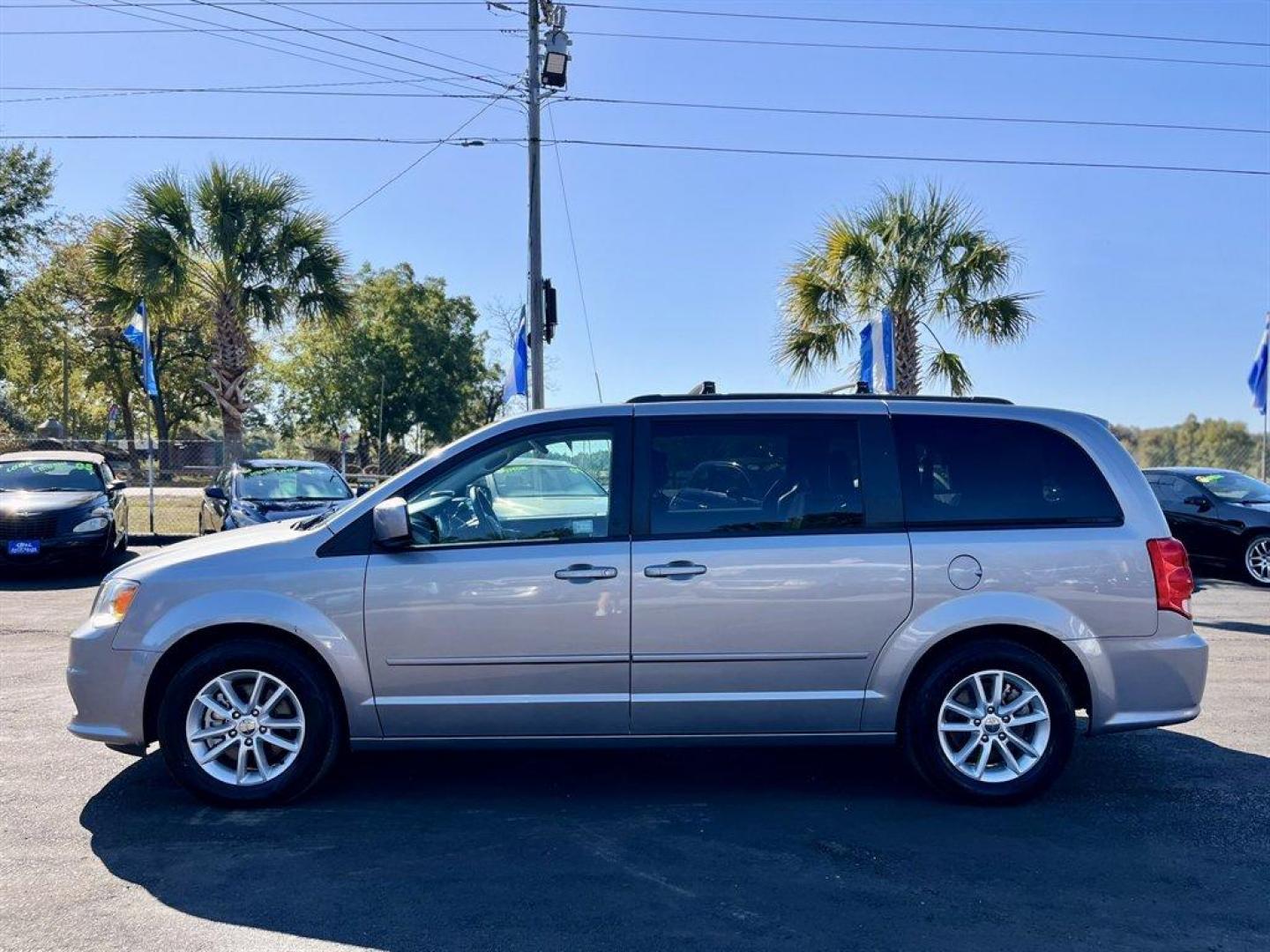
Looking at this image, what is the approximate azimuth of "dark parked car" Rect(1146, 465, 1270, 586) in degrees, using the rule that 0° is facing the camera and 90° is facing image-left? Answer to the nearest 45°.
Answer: approximately 315°

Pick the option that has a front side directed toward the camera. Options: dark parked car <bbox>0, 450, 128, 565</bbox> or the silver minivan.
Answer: the dark parked car

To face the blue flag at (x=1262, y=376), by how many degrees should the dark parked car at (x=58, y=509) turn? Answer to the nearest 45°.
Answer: approximately 90° to its left

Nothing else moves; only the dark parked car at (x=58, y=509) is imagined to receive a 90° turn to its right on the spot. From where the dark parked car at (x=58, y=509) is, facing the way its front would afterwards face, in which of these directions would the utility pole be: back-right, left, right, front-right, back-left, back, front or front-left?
back

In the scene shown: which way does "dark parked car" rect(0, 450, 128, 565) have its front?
toward the camera

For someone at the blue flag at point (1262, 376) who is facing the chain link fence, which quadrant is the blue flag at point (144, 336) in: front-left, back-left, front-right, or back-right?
front-left

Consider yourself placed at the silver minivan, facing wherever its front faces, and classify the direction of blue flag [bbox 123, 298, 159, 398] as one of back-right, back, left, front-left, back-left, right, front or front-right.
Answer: front-right

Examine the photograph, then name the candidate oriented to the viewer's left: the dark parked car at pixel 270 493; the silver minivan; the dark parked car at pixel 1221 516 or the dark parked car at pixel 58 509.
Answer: the silver minivan

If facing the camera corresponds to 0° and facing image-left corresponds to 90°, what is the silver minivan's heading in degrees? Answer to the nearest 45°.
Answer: approximately 90°

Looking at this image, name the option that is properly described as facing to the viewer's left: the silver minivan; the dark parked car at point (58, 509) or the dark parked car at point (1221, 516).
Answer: the silver minivan

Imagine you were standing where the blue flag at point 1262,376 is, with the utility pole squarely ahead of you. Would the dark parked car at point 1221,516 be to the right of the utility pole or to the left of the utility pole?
left

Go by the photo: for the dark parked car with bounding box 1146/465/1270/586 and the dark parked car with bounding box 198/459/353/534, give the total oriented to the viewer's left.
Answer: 0

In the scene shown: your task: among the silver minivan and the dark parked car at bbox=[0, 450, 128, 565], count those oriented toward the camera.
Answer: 1

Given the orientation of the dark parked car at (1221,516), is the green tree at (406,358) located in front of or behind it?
behind
